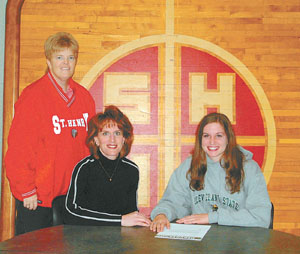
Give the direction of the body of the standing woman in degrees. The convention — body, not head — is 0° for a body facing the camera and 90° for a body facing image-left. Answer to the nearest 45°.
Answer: approximately 315°

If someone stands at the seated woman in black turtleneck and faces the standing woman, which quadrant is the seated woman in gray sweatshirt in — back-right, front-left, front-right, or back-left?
back-right
